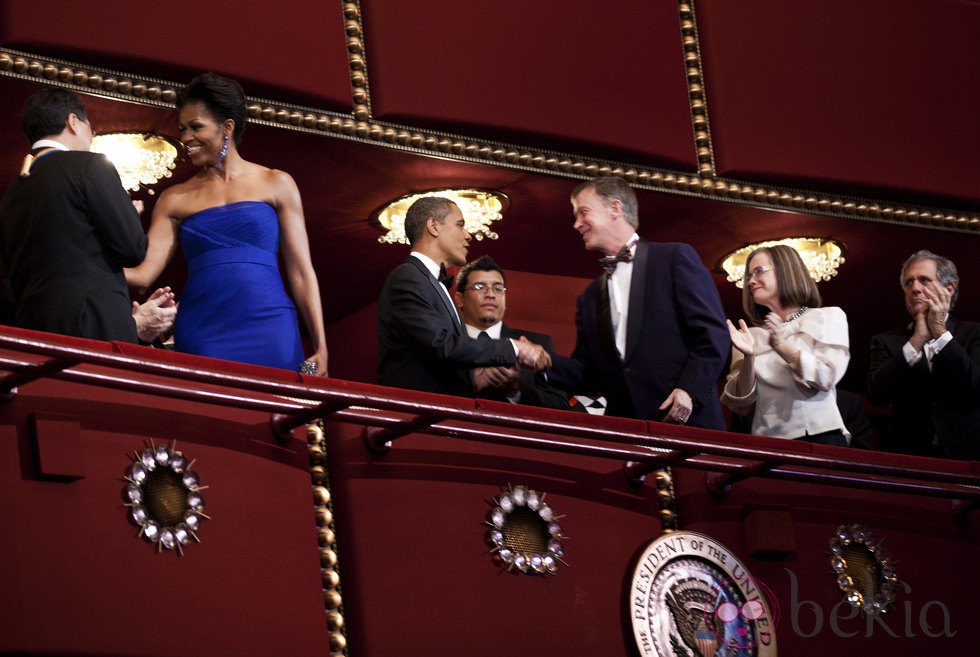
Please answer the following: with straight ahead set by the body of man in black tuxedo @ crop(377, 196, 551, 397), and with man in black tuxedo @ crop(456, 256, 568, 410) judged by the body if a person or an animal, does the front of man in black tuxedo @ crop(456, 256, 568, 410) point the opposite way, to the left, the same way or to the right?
to the right

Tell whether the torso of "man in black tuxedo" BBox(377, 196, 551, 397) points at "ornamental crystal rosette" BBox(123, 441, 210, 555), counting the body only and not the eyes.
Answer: no

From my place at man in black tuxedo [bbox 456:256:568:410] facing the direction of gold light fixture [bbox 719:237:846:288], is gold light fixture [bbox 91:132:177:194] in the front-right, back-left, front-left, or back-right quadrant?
back-left

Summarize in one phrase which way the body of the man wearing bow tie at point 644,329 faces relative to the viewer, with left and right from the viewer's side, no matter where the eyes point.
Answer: facing the viewer and to the left of the viewer

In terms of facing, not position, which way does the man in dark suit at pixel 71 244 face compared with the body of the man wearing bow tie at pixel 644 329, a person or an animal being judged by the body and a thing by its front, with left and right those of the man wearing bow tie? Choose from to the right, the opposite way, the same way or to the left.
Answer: the opposite way

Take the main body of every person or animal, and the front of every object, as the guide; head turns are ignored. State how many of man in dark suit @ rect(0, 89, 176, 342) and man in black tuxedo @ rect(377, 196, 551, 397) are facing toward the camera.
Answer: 0

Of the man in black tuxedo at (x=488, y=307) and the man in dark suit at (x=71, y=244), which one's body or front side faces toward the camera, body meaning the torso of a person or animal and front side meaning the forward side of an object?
the man in black tuxedo

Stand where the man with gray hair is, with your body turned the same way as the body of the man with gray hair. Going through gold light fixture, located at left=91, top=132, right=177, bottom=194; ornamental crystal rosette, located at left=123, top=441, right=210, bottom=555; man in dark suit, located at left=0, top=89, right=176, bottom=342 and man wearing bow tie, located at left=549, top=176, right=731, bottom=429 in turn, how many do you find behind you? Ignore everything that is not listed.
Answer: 0

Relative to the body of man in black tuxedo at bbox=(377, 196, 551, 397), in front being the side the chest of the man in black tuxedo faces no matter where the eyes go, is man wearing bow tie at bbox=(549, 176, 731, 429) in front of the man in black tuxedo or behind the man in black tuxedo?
in front

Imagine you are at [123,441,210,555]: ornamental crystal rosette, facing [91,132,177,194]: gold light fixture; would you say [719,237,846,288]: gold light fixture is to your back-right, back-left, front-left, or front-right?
front-right

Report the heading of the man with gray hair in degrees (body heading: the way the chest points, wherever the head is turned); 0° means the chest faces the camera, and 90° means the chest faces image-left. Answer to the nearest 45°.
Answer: approximately 45°

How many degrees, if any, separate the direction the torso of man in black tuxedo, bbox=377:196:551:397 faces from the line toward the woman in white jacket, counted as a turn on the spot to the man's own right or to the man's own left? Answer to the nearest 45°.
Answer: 0° — they already face them

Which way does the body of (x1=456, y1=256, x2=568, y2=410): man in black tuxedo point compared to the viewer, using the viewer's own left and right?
facing the viewer

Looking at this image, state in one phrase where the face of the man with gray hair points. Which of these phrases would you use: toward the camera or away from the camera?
toward the camera

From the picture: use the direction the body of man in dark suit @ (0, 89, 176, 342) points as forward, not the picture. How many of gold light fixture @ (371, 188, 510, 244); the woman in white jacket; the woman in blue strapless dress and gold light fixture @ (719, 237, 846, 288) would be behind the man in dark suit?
0

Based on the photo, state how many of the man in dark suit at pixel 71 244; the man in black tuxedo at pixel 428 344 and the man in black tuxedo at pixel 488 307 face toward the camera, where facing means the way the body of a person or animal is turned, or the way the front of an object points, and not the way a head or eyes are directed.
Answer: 1

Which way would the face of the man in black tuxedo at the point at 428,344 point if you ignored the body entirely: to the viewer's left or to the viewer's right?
to the viewer's right

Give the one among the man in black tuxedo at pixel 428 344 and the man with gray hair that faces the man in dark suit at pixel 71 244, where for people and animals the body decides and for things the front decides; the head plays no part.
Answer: the man with gray hair

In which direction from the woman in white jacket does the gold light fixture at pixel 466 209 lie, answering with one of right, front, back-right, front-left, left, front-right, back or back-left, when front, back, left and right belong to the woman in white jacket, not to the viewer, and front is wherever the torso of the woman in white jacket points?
right

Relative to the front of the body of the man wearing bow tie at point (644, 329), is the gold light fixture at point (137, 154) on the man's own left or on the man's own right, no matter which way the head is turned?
on the man's own right

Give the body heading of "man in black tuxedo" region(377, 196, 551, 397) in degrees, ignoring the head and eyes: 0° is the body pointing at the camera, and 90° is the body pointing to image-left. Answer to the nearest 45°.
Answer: approximately 270°
